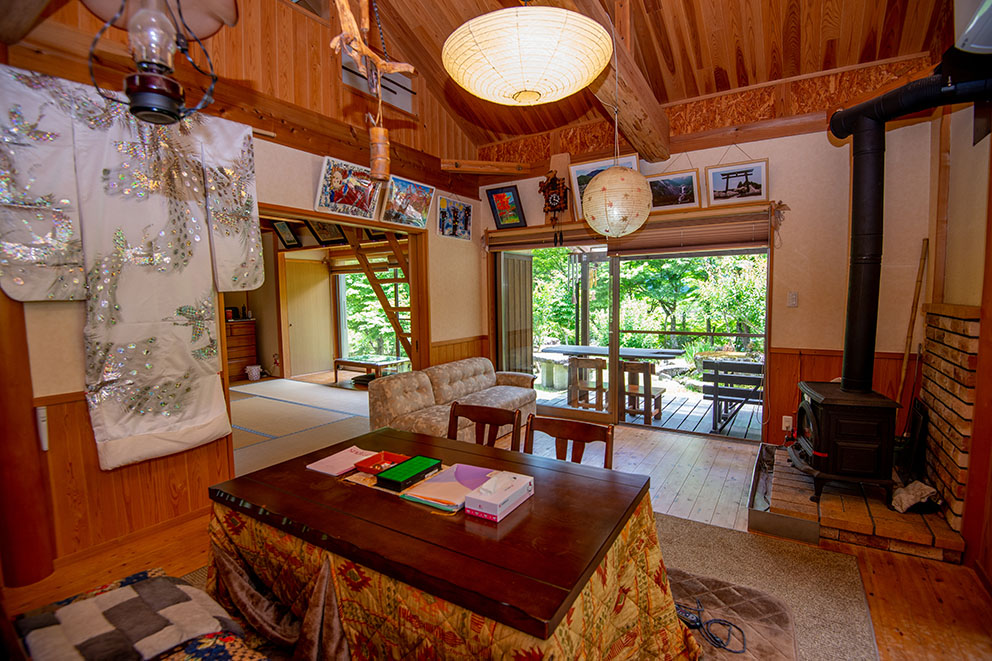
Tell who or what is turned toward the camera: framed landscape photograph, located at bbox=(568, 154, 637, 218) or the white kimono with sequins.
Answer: the framed landscape photograph

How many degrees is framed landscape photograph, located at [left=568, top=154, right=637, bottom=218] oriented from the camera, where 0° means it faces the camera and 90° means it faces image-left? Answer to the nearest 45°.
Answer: approximately 0°

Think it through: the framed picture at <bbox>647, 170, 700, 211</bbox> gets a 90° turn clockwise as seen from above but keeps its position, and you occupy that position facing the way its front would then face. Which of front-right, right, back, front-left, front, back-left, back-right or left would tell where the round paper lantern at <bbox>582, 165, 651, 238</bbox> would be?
left

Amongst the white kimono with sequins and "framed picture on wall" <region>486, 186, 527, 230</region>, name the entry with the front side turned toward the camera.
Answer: the framed picture on wall

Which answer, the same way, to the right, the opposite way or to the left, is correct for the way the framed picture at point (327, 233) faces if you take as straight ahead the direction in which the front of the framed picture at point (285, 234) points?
the same way

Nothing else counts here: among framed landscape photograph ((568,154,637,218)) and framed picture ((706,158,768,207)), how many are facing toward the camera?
2

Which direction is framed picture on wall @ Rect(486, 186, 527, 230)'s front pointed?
toward the camera

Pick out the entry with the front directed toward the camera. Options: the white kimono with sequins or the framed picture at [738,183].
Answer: the framed picture

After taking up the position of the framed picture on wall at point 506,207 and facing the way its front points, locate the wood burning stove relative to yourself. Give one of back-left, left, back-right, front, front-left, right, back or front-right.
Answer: front-left

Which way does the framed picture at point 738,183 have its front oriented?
toward the camera

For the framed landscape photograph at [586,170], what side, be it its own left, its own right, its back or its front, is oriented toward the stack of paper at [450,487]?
front

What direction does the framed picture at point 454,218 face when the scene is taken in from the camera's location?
facing the viewer and to the right of the viewer

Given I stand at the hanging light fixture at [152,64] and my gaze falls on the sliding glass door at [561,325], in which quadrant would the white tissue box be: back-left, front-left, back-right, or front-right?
front-right

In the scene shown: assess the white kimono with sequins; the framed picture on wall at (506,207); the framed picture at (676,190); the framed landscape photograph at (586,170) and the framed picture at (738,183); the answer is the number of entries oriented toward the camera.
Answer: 4

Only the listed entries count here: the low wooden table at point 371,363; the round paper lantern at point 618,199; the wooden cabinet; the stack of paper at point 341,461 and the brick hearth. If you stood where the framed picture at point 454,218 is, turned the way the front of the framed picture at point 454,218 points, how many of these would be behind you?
2

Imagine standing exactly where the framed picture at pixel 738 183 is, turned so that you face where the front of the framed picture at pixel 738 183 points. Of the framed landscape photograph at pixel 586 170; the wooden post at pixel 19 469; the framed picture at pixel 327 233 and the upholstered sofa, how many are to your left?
0
